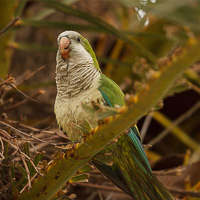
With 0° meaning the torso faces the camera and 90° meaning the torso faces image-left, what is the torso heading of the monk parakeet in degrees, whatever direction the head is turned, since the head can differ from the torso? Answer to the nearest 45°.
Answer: approximately 45°
